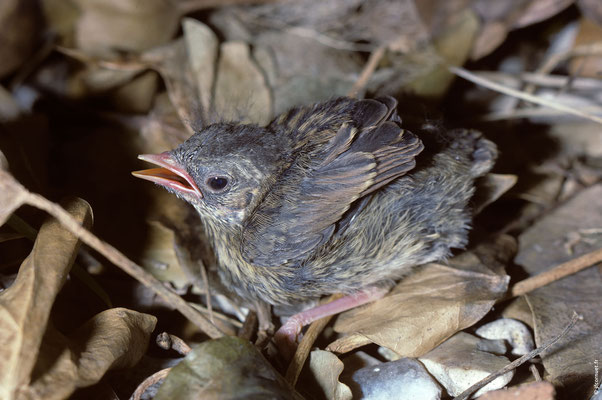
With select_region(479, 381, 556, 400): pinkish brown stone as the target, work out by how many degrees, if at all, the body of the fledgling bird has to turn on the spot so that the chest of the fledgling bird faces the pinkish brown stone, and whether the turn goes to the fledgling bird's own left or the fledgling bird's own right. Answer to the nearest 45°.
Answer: approximately 135° to the fledgling bird's own left

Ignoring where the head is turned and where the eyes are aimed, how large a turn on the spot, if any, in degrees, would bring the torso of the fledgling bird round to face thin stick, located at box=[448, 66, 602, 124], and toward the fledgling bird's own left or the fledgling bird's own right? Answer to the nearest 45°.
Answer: approximately 135° to the fledgling bird's own right

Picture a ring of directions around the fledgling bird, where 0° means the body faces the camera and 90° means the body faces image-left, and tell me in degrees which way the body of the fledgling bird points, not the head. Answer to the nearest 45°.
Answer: approximately 90°

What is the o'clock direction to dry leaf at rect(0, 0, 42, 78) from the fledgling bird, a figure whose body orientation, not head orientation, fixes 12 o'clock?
The dry leaf is roughly at 1 o'clock from the fledgling bird.

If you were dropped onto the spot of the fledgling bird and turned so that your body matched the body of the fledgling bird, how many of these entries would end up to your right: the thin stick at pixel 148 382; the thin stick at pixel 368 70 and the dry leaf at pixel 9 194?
1

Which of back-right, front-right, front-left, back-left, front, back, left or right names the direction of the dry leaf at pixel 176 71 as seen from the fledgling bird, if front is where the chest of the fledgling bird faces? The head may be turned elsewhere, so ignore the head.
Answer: front-right

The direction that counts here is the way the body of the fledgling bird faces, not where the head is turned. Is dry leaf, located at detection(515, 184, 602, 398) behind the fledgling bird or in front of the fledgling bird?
behind

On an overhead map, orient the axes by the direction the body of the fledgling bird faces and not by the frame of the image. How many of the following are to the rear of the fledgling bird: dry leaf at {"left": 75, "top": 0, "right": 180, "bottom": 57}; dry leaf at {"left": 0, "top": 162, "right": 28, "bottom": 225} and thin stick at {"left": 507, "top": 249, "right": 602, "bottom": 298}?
1

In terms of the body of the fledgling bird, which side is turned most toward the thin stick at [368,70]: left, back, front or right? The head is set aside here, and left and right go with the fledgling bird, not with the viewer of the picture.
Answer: right
